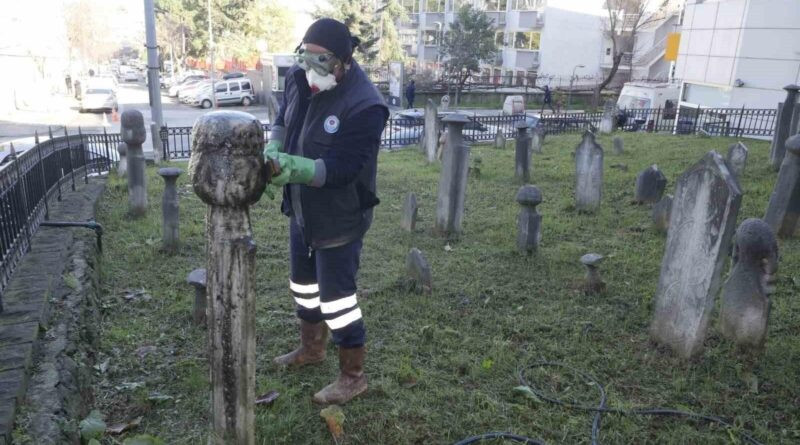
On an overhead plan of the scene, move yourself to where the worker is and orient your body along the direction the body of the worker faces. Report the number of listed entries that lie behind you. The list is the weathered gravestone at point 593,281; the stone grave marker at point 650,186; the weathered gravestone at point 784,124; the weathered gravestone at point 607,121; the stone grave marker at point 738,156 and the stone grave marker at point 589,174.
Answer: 6

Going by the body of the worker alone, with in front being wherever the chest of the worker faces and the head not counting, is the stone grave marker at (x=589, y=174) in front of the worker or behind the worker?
behind

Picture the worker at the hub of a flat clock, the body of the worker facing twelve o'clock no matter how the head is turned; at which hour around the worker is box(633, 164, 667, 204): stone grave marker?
The stone grave marker is roughly at 6 o'clock from the worker.

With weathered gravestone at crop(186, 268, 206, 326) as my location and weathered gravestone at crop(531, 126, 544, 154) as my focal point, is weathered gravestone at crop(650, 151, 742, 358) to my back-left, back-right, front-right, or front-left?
front-right

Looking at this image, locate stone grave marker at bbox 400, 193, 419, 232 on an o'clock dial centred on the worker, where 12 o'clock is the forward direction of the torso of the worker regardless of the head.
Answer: The stone grave marker is roughly at 5 o'clock from the worker.

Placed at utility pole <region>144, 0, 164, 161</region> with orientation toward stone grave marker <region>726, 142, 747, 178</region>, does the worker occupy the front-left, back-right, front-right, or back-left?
front-right

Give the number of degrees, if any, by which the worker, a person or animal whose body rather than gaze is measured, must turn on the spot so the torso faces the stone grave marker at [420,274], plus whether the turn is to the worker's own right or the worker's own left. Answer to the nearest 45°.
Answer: approximately 180°

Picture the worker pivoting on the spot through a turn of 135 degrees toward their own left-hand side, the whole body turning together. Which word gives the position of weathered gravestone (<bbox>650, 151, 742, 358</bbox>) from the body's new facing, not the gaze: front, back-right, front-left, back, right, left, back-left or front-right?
front

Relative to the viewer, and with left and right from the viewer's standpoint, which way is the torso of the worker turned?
facing the viewer and to the left of the viewer

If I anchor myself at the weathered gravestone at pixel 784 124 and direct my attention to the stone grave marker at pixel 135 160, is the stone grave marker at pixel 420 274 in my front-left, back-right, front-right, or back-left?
front-left

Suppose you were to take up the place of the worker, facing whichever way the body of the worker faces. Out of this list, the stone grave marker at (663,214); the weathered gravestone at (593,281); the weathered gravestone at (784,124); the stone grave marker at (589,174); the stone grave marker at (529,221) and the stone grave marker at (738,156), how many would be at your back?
6

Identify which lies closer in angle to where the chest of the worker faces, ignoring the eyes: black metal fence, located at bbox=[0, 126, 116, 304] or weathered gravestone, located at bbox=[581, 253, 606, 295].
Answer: the black metal fence

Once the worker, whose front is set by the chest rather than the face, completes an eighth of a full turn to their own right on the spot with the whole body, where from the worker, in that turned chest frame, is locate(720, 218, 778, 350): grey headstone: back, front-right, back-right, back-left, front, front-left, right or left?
back

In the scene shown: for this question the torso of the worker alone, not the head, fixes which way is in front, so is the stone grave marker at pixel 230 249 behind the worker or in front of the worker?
in front

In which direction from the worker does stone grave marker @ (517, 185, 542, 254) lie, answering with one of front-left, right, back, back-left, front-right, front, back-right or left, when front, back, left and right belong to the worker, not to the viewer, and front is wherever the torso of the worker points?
back

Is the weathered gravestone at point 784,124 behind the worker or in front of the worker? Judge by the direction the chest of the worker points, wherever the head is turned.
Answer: behind
